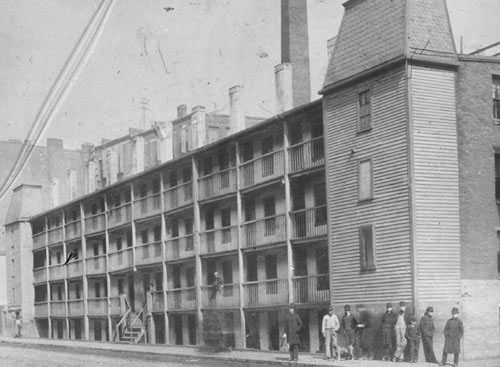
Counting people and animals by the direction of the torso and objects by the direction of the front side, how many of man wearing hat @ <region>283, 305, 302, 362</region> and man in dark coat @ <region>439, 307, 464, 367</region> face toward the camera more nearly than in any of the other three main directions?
2

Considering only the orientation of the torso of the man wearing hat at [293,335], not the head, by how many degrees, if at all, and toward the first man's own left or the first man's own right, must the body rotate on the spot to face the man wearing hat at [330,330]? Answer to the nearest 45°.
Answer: approximately 135° to the first man's own left

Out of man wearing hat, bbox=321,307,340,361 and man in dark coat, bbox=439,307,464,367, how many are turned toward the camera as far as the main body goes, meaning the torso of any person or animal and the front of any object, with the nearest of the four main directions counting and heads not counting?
2

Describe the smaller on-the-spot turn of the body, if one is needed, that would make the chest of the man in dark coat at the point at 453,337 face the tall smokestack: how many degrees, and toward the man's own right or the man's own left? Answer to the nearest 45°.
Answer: approximately 180°

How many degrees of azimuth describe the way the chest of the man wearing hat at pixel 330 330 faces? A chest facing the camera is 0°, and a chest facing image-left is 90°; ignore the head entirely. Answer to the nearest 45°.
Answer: approximately 0°

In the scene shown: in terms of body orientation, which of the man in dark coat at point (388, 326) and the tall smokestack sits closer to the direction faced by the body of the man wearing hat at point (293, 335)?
the man in dark coat

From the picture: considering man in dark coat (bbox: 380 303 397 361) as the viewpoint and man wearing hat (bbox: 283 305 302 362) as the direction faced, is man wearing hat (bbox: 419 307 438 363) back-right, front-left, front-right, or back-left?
back-left

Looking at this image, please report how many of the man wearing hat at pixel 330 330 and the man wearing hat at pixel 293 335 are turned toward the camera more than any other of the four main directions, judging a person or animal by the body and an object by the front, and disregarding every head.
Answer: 2
